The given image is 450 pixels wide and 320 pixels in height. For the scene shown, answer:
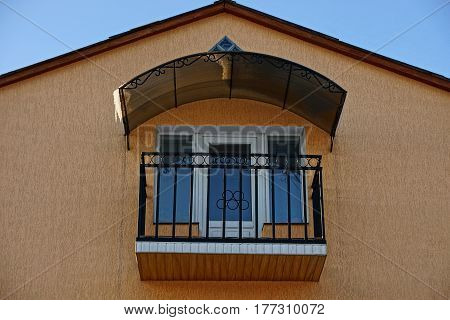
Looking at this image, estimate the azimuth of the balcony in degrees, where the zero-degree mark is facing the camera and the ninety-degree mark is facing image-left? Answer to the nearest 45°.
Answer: approximately 0°

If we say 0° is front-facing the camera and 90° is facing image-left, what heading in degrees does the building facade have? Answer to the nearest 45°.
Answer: approximately 0°
